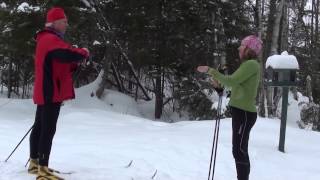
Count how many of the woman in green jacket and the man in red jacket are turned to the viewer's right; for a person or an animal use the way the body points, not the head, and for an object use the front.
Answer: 1

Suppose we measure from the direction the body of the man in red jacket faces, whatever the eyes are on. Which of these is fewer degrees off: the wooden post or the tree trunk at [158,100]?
the wooden post

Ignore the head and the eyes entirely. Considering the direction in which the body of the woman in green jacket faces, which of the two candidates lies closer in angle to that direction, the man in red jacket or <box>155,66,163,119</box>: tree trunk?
the man in red jacket

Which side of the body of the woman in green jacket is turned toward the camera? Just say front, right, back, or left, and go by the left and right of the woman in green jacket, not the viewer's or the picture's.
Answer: left

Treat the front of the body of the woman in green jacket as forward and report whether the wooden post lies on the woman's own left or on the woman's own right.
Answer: on the woman's own right

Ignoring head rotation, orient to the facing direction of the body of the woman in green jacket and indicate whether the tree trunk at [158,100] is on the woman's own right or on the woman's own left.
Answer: on the woman's own right

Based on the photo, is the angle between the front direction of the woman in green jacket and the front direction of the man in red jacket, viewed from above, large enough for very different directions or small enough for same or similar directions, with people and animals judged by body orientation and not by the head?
very different directions

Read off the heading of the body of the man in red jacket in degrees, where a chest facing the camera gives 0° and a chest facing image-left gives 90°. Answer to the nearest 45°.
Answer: approximately 270°
